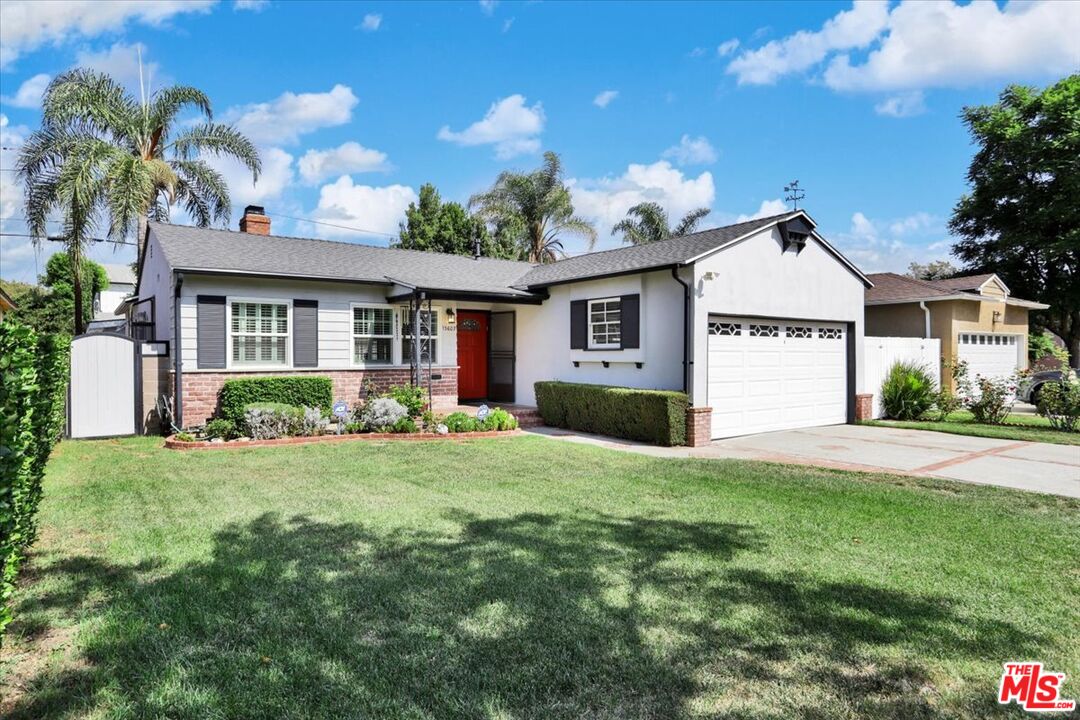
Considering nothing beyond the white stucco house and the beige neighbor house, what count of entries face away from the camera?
0

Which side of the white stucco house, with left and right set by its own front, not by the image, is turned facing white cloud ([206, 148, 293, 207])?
back

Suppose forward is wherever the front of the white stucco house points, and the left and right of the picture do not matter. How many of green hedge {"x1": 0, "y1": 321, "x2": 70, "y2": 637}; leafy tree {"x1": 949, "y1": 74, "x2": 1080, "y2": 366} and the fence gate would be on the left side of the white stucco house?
1

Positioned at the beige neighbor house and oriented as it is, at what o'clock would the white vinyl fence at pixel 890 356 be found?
The white vinyl fence is roughly at 2 o'clock from the beige neighbor house.

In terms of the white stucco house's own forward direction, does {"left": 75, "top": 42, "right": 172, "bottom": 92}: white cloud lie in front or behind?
behind

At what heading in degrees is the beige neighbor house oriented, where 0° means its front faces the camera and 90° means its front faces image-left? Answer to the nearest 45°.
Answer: approximately 315°

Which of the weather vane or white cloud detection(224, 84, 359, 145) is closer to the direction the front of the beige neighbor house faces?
the weather vane

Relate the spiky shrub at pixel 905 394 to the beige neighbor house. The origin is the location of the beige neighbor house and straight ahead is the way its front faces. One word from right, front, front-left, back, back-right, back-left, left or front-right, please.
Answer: front-right
